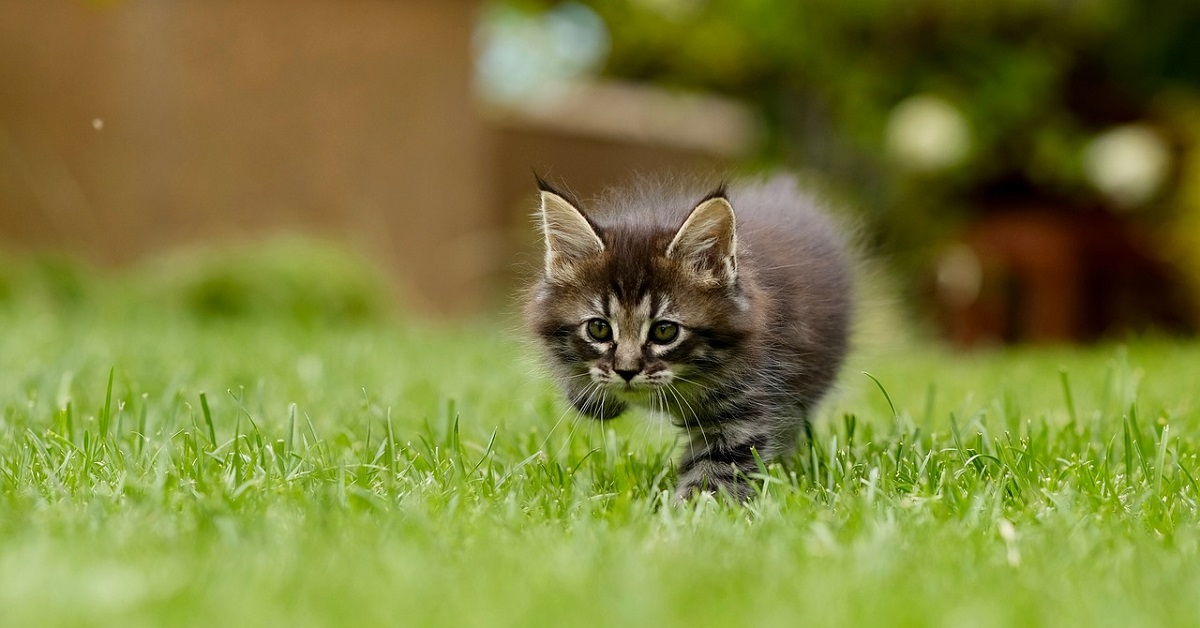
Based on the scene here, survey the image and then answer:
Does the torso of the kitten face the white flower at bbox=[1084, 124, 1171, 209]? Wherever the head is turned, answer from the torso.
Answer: no

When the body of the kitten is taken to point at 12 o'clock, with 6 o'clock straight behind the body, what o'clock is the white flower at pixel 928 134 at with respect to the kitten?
The white flower is roughly at 5 o'clock from the kitten.

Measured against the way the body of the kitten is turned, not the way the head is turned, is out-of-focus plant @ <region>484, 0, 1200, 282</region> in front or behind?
behind

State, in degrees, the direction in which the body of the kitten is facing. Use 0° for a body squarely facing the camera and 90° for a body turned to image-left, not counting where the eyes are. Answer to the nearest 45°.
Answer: approximately 45°
